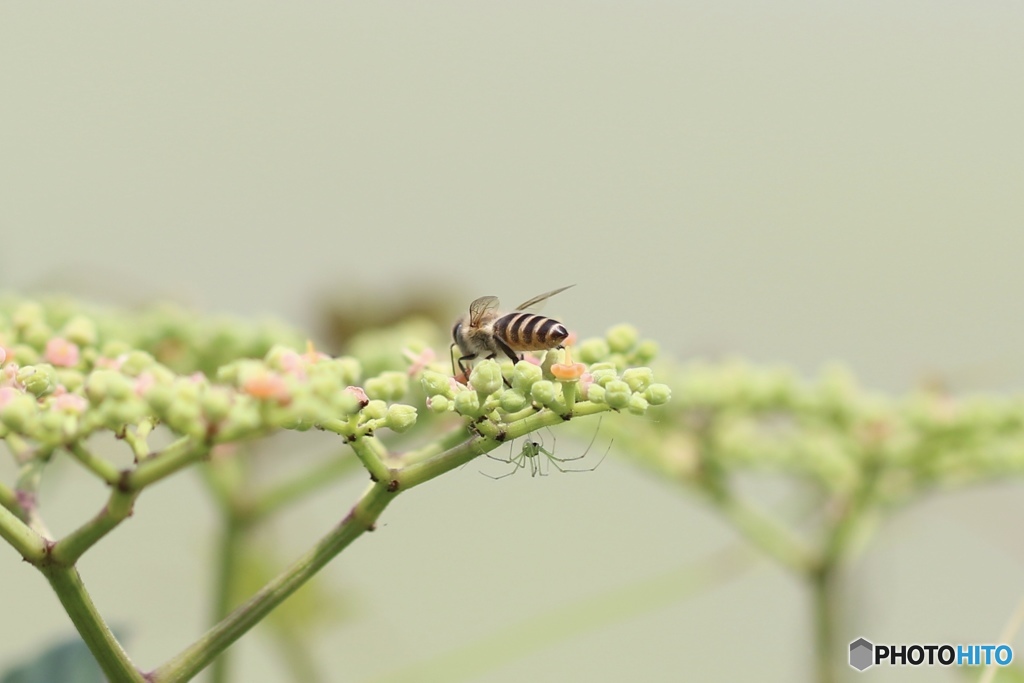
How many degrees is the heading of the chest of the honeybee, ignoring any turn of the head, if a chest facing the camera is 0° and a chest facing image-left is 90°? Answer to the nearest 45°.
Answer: approximately 90°
